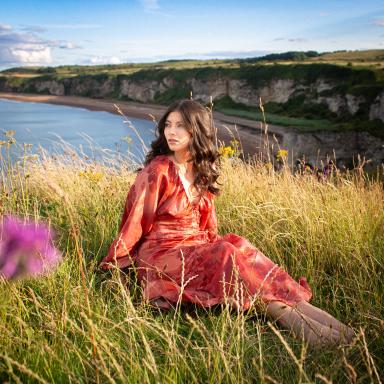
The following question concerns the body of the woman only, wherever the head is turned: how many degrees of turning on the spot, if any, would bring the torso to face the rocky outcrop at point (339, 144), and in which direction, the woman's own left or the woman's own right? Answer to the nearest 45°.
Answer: approximately 135° to the woman's own left

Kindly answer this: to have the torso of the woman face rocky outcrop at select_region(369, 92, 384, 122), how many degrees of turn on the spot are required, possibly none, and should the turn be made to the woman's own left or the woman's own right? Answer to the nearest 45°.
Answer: approximately 135° to the woman's own left

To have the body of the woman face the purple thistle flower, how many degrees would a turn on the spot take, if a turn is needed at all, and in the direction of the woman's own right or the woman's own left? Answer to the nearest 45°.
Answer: approximately 45° to the woman's own right

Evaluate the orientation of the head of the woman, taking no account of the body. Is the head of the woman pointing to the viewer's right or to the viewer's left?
to the viewer's left

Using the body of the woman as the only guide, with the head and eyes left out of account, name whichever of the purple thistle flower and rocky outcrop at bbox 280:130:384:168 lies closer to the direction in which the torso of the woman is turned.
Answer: the purple thistle flower

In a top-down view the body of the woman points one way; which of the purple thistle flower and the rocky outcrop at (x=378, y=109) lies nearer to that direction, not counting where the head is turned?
the purple thistle flower

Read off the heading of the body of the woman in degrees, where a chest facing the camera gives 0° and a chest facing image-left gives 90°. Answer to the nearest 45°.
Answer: approximately 315°
